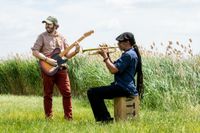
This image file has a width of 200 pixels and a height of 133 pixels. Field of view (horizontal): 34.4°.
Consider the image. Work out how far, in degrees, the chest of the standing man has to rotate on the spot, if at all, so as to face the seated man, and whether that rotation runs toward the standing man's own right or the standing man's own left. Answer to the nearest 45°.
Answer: approximately 45° to the standing man's own left

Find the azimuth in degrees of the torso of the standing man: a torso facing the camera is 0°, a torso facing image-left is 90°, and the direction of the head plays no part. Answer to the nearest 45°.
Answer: approximately 0°

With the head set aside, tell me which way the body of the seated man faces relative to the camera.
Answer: to the viewer's left

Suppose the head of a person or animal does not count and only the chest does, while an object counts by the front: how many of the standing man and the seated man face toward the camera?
1

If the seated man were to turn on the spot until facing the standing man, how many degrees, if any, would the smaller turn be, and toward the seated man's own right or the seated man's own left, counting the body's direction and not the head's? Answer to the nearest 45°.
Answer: approximately 45° to the seated man's own right

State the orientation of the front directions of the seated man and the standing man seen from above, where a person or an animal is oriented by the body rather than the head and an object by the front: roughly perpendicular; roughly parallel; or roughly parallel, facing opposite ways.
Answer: roughly perpendicular
